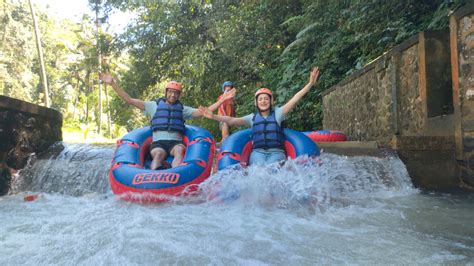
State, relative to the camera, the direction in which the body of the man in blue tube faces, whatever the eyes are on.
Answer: toward the camera

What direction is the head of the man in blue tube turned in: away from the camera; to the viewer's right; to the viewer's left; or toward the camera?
toward the camera

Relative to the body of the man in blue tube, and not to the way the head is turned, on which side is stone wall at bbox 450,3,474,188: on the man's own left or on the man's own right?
on the man's own left

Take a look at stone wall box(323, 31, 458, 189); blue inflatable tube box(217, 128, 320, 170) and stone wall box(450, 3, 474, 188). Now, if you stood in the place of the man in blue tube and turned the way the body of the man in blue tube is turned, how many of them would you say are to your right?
0

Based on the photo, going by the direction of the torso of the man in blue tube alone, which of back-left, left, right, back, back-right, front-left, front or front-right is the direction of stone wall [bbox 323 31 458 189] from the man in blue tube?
left

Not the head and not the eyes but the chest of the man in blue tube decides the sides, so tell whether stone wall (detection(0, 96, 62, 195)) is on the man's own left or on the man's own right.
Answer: on the man's own right

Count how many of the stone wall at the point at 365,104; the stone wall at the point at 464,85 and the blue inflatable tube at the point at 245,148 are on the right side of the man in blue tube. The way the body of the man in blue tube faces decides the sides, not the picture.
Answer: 0

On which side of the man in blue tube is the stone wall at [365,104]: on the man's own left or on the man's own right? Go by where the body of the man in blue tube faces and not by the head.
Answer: on the man's own left
